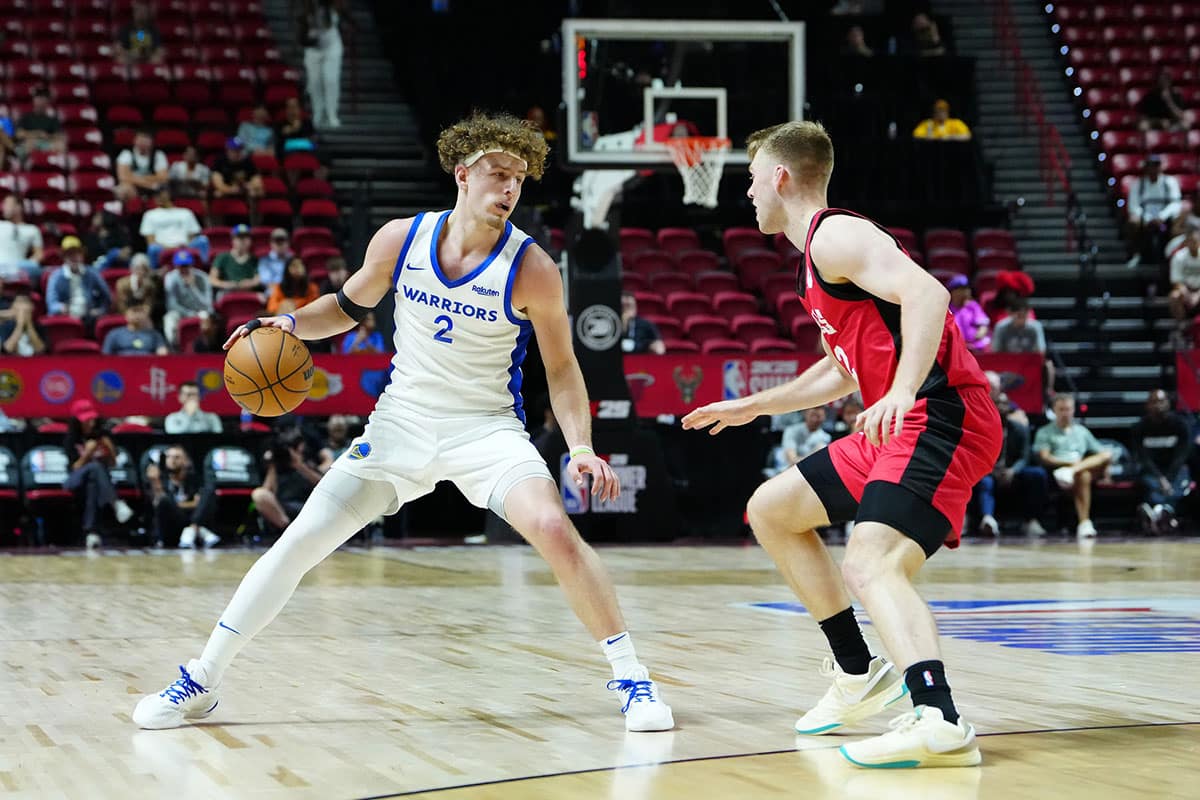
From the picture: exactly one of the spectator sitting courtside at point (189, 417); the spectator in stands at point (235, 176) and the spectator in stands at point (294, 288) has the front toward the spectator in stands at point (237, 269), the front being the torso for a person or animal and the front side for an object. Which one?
the spectator in stands at point (235, 176)

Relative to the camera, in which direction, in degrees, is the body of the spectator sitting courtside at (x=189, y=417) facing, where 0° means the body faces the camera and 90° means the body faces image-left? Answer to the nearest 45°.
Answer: approximately 0°

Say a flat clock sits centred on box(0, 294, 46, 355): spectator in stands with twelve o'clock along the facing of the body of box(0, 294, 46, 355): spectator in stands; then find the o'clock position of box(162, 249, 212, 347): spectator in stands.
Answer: box(162, 249, 212, 347): spectator in stands is roughly at 8 o'clock from box(0, 294, 46, 355): spectator in stands.

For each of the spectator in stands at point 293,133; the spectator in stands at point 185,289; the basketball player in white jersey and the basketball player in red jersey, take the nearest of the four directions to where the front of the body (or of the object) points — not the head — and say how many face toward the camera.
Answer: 3

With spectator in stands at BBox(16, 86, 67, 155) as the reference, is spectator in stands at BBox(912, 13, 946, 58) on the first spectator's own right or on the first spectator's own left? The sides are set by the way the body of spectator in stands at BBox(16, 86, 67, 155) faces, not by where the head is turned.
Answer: on the first spectator's own left

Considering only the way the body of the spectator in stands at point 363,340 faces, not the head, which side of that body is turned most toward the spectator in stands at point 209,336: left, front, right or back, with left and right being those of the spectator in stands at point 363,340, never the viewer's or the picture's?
right

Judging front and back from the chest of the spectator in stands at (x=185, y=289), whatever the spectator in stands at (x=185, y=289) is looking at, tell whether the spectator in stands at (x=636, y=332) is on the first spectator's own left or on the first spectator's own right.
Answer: on the first spectator's own left

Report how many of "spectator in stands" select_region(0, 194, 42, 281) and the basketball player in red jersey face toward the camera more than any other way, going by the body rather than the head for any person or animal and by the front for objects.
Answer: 1

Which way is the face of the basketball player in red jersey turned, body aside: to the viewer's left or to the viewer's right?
to the viewer's left

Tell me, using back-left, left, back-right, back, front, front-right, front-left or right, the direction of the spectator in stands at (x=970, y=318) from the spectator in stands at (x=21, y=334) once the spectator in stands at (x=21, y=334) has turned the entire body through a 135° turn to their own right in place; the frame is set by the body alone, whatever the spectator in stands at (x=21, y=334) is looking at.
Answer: back-right
